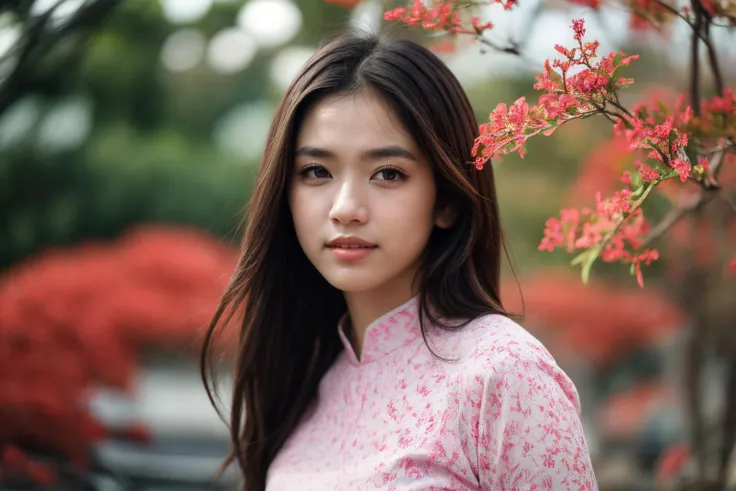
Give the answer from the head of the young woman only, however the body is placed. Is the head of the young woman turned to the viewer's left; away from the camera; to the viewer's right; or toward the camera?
toward the camera

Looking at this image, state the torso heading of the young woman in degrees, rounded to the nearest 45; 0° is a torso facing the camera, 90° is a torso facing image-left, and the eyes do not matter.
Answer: approximately 45°

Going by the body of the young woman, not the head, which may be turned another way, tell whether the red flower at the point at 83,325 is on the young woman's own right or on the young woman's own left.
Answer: on the young woman's own right

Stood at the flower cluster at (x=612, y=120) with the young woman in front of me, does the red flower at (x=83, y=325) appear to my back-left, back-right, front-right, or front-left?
front-right
